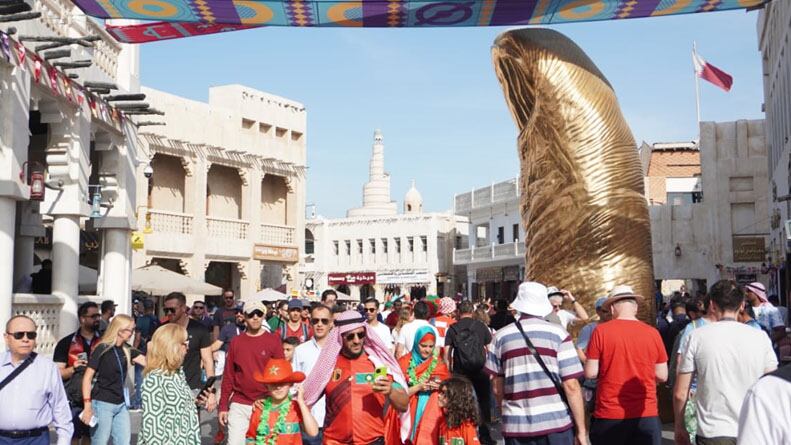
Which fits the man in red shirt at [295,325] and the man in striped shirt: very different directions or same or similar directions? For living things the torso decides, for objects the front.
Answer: very different directions

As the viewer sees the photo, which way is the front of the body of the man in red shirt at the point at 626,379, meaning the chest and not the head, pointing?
away from the camera

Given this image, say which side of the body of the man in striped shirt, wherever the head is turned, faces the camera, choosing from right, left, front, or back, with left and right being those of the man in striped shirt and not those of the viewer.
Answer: back

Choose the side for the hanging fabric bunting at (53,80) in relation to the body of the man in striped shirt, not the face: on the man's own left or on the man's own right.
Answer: on the man's own left

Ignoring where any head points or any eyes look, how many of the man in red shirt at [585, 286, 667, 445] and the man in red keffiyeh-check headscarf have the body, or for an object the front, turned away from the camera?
1

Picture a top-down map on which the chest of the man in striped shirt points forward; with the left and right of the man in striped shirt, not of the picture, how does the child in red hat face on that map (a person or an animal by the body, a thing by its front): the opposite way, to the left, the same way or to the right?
the opposite way

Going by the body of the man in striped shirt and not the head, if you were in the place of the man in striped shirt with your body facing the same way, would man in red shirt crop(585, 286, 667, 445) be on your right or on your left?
on your right

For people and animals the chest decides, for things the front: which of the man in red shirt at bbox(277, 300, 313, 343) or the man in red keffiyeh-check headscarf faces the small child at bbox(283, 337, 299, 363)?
the man in red shirt

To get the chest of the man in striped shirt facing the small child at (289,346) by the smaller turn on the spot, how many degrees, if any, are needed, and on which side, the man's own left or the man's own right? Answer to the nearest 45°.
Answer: approximately 45° to the man's own left

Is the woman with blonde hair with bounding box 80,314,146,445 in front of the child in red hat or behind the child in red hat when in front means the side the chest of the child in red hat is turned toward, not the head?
behind

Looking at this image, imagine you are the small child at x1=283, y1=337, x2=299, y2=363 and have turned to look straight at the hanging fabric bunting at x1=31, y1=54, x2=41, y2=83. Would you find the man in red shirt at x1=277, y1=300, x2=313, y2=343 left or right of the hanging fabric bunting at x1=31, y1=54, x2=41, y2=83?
right

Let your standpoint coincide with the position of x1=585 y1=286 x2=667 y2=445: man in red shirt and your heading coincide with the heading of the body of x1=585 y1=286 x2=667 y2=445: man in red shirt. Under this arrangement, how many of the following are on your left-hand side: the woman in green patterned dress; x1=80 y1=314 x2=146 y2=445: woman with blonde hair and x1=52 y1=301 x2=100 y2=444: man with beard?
3
